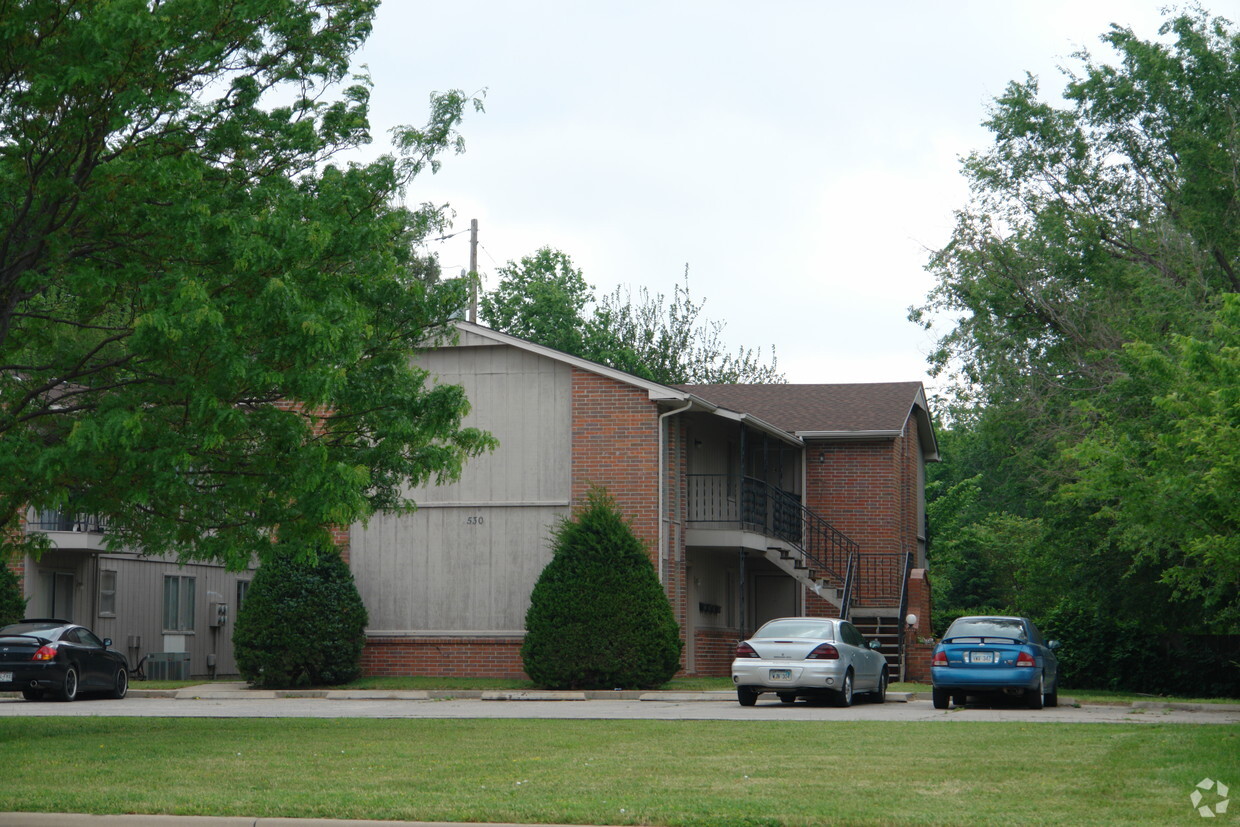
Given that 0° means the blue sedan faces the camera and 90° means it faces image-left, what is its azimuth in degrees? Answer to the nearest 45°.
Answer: approximately 180°

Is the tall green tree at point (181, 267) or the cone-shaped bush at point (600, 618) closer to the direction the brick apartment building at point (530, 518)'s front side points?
the cone-shaped bush

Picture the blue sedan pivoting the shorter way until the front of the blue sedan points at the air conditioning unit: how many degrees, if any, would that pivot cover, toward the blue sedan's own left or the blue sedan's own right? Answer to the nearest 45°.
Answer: approximately 45° to the blue sedan's own left

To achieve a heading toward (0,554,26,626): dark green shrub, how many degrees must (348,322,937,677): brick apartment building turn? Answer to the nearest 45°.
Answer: approximately 135° to its right

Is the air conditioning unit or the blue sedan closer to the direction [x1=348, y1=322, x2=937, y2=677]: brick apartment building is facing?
the blue sedan

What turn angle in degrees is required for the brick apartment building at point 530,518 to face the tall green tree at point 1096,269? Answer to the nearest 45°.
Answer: approximately 45° to its left

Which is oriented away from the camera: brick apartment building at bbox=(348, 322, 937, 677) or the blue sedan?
the blue sedan
